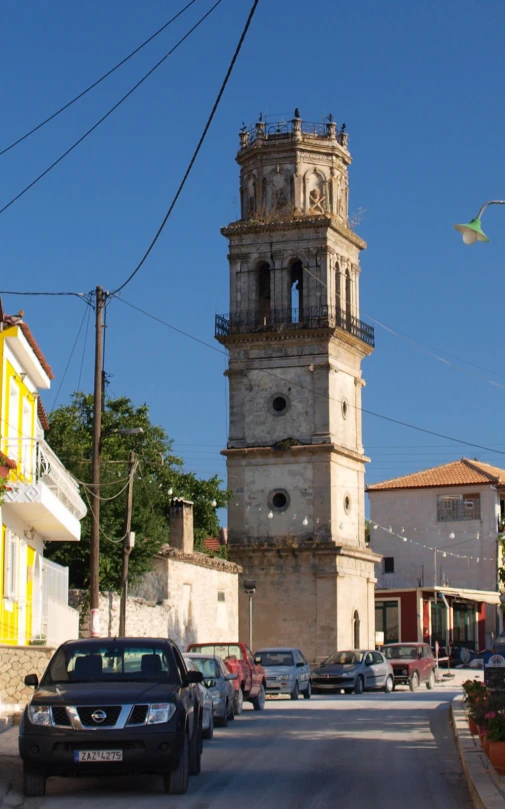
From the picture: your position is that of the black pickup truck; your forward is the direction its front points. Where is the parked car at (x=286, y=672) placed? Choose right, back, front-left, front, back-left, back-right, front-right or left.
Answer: back

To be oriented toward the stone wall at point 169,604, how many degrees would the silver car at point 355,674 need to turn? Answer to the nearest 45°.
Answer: approximately 90° to its right

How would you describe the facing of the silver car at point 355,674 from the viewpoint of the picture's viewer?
facing the viewer and to the left of the viewer

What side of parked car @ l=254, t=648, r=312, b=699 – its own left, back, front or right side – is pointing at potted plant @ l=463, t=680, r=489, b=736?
front

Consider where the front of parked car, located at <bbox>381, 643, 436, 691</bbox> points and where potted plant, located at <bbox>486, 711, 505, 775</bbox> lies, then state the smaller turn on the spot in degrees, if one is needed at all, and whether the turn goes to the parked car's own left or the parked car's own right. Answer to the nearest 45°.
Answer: approximately 45° to the parked car's own left

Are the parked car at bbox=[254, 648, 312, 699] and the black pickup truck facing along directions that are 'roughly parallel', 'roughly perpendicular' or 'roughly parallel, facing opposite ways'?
roughly parallel

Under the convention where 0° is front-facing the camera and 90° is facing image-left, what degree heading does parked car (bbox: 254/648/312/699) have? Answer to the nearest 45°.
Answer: approximately 0°

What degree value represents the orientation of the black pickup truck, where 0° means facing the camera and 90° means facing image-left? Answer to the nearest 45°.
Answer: approximately 0°

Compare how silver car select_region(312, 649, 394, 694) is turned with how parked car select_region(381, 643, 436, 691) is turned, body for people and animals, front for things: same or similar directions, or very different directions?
same or similar directions

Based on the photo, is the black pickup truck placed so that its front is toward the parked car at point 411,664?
no

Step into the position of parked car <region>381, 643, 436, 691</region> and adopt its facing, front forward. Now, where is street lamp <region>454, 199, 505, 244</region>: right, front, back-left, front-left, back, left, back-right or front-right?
front-left

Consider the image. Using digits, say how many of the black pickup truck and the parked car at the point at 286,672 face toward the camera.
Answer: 2

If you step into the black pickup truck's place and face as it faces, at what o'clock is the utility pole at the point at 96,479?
The utility pole is roughly at 6 o'clock from the black pickup truck.
